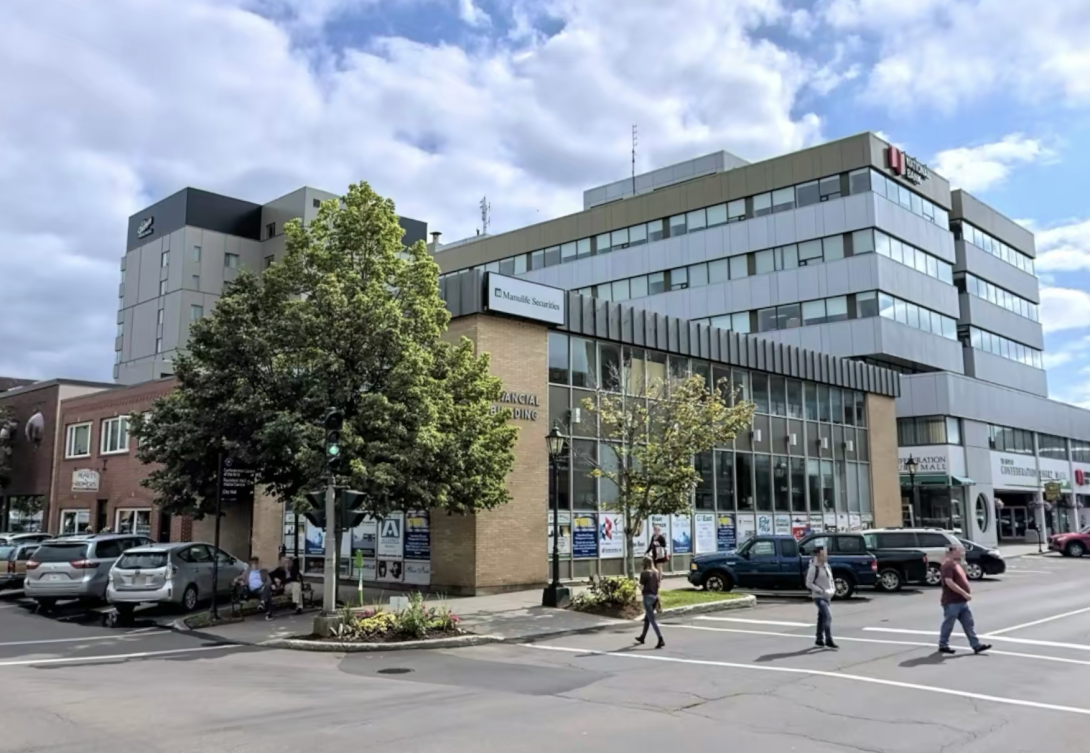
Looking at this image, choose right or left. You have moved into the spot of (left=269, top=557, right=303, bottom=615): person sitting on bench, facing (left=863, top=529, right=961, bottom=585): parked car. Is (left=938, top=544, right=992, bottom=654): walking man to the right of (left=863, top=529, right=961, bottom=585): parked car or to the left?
right

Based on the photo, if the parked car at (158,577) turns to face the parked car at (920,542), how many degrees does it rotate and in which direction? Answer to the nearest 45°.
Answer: approximately 45° to its right

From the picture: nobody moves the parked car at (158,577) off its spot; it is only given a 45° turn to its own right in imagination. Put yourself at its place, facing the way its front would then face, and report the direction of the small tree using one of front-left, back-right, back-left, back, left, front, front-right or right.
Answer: front

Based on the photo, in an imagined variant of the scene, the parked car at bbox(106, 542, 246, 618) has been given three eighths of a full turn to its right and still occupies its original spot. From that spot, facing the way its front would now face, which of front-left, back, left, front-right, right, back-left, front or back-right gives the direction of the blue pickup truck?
left

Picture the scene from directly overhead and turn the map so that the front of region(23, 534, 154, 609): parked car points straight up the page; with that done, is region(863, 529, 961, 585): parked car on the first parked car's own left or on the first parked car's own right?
on the first parked car's own right

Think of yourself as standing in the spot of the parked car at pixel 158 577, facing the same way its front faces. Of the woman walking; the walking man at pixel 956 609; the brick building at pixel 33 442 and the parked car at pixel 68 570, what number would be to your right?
2

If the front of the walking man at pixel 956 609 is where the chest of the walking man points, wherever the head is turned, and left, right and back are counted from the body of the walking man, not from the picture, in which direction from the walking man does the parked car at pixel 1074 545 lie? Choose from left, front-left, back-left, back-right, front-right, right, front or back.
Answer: left

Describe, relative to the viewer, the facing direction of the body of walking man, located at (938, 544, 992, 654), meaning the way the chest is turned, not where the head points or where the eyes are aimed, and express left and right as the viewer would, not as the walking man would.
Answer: facing to the right of the viewer

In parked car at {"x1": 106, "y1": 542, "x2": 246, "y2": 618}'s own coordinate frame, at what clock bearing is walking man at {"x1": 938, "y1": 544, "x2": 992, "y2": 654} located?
The walking man is roughly at 3 o'clock from the parked car.

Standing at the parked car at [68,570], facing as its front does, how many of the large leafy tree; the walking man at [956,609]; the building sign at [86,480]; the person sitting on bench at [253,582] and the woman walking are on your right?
4

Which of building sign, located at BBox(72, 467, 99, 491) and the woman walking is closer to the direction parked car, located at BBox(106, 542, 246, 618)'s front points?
the building sign
